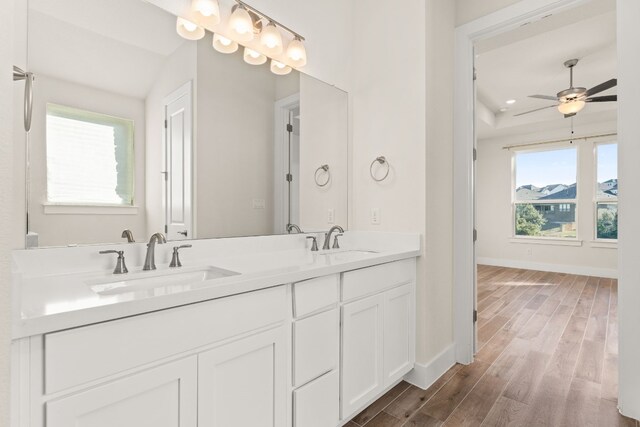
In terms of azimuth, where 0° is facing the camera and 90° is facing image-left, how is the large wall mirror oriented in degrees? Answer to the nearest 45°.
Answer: approximately 315°

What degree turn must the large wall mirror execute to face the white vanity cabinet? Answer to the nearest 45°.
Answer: approximately 45° to its left

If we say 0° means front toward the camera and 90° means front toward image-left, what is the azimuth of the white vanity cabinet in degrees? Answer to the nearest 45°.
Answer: approximately 315°
